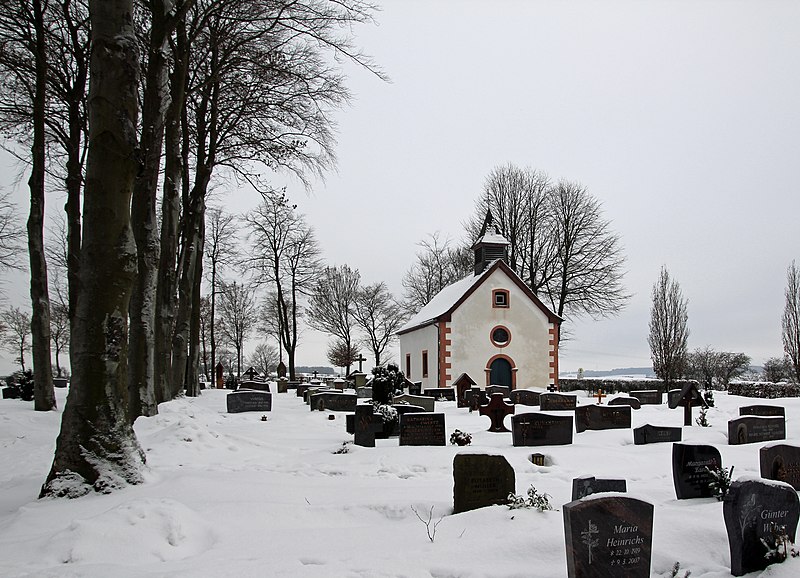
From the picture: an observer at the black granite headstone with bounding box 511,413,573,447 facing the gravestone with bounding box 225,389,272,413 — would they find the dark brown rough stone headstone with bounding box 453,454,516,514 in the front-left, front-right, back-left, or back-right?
back-left

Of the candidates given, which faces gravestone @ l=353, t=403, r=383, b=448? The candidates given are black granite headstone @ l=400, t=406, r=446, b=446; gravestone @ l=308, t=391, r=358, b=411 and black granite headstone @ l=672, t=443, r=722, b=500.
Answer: gravestone @ l=308, t=391, r=358, b=411

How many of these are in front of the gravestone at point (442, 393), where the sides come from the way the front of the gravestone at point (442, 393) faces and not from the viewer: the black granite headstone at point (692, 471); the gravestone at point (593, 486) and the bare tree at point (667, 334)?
2

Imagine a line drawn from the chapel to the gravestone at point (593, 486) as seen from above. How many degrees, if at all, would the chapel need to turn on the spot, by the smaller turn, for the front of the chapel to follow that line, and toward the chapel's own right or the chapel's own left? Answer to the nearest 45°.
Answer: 0° — it already faces it

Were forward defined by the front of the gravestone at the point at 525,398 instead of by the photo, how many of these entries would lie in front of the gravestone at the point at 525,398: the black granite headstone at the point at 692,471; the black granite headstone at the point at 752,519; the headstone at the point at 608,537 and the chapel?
3

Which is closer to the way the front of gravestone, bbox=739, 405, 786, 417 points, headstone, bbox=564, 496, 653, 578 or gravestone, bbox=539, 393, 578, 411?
the headstone

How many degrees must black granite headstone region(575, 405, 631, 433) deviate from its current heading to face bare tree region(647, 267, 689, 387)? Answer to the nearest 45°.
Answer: approximately 180°

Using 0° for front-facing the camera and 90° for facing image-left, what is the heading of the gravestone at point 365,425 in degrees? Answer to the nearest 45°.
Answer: approximately 0°

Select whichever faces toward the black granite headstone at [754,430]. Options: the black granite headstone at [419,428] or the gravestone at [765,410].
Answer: the gravestone
